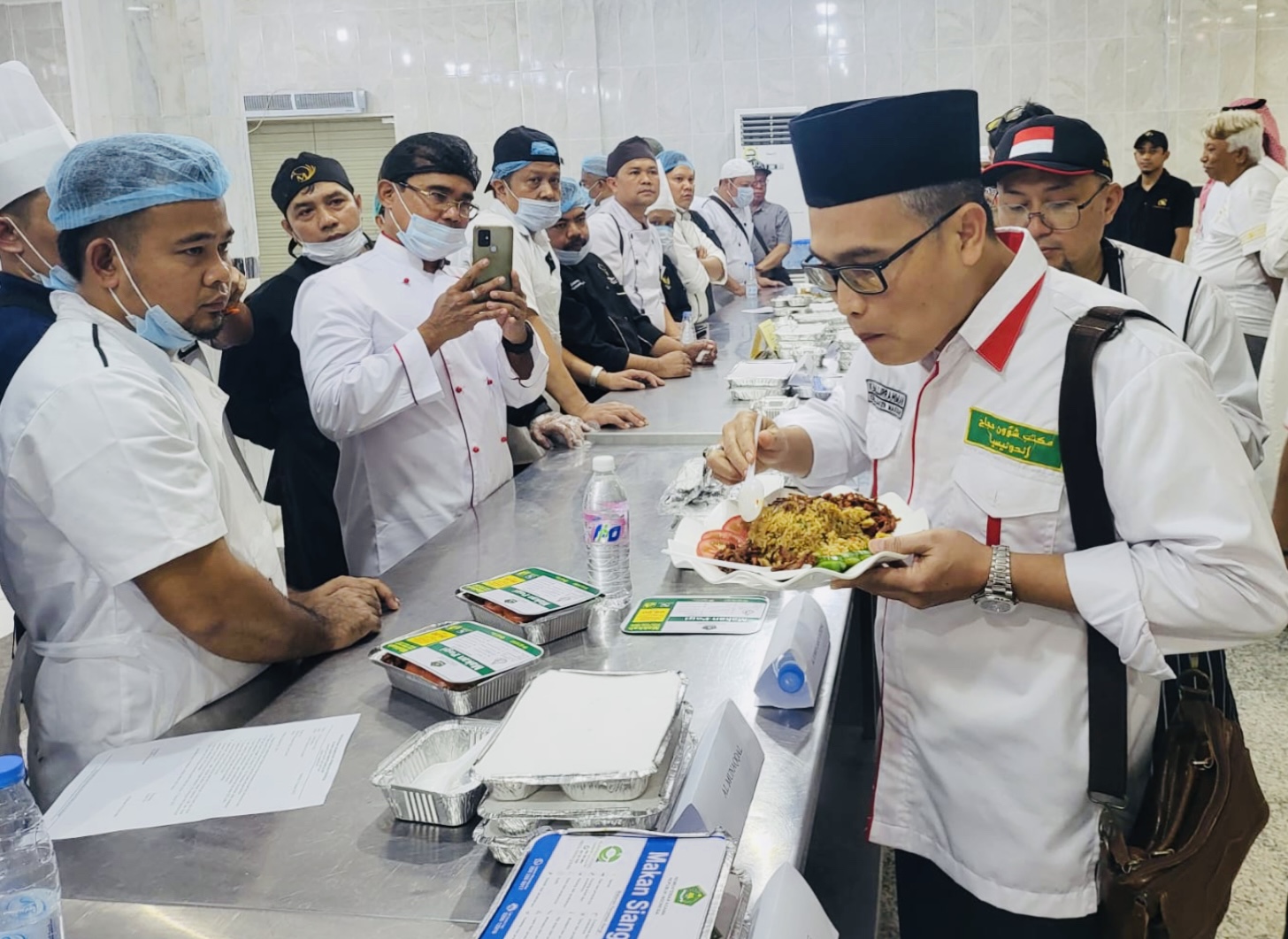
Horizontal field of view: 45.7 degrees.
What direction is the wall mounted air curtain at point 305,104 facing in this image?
toward the camera

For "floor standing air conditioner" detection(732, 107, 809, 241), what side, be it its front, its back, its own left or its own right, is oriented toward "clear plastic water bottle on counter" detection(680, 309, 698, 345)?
front

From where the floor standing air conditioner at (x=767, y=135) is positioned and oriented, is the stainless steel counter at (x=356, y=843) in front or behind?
in front

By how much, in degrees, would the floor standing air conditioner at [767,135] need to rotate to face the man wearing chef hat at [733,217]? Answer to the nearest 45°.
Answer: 0° — it already faces them

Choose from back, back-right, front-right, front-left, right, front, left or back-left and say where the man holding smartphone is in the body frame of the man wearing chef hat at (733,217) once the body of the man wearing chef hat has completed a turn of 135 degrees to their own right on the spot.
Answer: left

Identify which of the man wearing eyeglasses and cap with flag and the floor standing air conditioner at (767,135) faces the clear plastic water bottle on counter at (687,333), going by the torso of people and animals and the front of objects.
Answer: the floor standing air conditioner

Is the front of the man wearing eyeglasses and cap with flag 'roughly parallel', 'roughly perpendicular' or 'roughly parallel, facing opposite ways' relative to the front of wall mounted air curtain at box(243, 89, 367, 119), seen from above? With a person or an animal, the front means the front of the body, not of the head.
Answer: roughly perpendicular

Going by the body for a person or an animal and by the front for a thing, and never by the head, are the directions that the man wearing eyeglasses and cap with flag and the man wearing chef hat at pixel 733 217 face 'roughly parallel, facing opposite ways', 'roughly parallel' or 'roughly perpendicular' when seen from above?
roughly perpendicular

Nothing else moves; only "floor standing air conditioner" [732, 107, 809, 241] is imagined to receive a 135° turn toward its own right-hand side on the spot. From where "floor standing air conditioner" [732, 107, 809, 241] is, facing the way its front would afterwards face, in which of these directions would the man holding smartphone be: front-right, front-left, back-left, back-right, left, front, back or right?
back-left

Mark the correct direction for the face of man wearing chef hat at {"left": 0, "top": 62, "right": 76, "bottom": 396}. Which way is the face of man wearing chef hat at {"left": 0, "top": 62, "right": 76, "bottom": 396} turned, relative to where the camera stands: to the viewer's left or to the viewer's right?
to the viewer's right

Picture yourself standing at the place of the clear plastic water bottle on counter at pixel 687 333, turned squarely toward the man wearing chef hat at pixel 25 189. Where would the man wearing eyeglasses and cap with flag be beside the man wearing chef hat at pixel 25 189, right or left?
left

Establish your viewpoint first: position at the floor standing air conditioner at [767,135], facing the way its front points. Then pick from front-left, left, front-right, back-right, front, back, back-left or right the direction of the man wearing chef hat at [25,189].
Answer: front

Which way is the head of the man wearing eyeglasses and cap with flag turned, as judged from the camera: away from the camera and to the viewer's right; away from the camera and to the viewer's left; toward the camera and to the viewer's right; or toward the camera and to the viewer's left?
toward the camera and to the viewer's left

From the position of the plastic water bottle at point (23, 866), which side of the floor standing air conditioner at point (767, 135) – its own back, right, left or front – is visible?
front

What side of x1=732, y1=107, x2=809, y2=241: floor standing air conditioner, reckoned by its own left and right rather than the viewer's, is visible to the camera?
front
